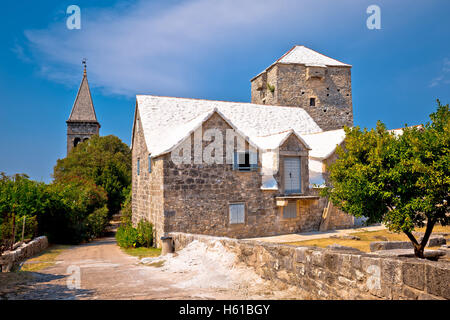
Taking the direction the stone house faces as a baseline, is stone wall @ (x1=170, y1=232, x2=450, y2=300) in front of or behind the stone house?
in front

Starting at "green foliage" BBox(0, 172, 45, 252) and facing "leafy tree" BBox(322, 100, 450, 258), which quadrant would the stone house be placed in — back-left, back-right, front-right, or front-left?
front-left

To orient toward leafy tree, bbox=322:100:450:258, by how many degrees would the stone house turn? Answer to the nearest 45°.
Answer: approximately 45° to its left

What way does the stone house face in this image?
toward the camera

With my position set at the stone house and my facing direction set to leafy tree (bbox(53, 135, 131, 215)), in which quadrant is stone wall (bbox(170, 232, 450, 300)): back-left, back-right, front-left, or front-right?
back-left

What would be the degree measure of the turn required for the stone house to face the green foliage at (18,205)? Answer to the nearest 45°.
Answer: approximately 90° to its right

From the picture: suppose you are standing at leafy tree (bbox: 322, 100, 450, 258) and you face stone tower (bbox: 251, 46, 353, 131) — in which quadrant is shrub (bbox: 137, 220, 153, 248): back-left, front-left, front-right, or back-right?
front-left

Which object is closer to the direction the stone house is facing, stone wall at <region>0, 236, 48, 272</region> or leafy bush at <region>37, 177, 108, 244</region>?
the stone wall

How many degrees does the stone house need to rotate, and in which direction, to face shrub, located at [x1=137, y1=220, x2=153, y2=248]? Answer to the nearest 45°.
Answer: approximately 90° to its right

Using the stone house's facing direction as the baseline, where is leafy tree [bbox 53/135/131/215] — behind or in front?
behind
